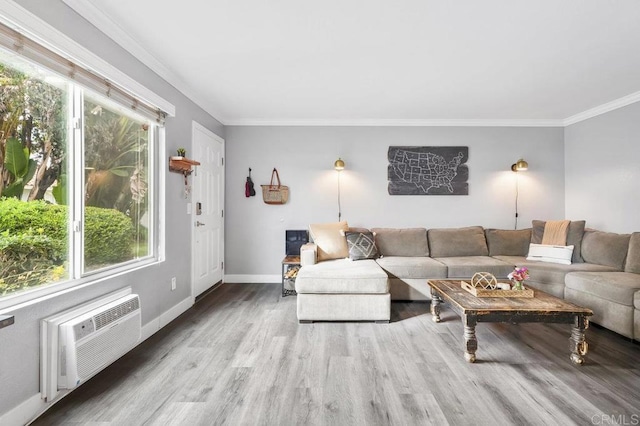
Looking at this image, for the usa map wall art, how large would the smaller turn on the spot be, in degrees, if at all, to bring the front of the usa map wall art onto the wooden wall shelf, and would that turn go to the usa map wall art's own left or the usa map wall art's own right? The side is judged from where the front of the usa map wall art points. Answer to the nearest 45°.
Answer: approximately 45° to the usa map wall art's own right

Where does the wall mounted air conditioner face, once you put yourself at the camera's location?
facing the viewer and to the right of the viewer

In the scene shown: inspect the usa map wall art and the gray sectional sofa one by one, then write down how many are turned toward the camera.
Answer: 2

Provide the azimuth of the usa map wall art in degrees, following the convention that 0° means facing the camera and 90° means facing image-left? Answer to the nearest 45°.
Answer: approximately 0°

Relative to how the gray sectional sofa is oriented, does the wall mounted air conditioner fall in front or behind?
in front

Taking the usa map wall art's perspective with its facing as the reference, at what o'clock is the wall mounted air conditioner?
The wall mounted air conditioner is roughly at 1 o'clock from the usa map wall art.

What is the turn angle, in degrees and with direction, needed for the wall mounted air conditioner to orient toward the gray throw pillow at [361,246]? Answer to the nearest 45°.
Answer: approximately 45° to its left

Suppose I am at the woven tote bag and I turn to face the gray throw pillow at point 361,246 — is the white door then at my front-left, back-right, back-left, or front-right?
back-right

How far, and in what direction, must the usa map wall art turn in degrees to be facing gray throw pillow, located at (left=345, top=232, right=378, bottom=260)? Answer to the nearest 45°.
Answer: approximately 45° to its right

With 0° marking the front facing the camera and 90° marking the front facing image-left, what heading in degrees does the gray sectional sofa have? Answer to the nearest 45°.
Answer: approximately 0°

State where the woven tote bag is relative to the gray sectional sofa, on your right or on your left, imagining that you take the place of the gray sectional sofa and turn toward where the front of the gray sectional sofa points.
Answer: on your right

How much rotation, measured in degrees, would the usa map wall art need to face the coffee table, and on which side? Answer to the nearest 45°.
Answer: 0° — it already faces it
